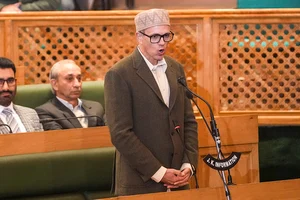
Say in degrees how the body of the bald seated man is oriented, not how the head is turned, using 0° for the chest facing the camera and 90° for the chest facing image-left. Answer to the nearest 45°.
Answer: approximately 315°

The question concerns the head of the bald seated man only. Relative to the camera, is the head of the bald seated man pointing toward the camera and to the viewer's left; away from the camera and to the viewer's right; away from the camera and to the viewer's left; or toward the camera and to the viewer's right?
toward the camera and to the viewer's right

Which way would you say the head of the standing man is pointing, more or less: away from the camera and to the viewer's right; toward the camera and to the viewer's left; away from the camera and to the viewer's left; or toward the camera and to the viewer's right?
toward the camera and to the viewer's right

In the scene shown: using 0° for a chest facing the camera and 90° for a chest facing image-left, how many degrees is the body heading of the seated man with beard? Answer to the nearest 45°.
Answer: approximately 0°

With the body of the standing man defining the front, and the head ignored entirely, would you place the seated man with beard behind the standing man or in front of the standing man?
behind
